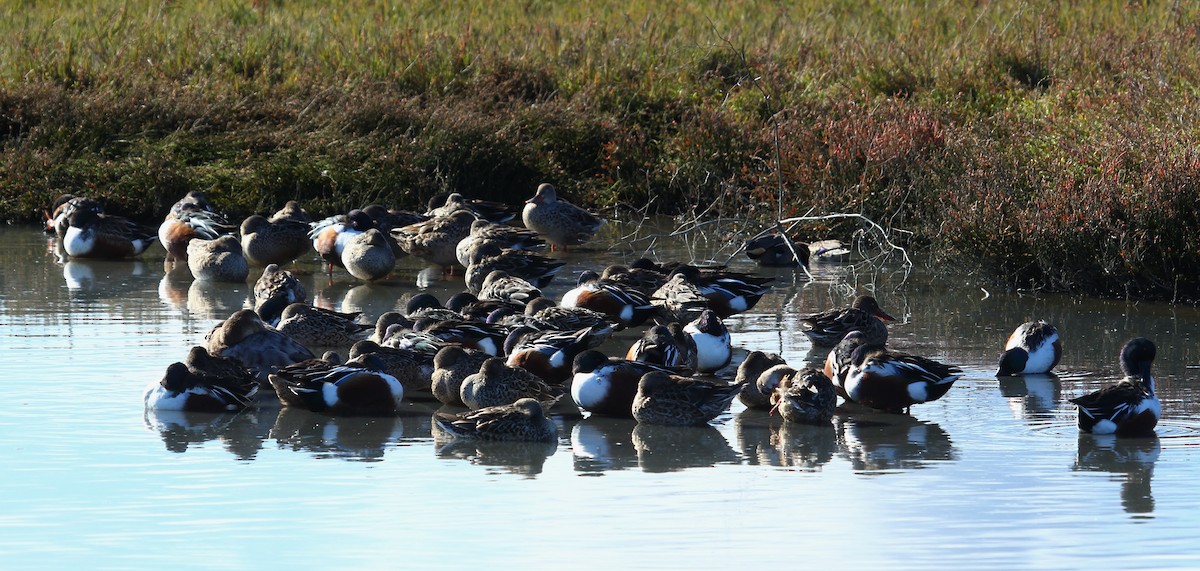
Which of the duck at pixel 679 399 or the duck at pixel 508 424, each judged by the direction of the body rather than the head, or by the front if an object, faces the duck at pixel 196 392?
the duck at pixel 679 399

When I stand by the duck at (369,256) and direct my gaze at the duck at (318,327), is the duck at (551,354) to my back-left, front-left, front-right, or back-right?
front-left

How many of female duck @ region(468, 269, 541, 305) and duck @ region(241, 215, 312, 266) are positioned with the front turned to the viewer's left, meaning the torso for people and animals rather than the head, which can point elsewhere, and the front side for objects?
2

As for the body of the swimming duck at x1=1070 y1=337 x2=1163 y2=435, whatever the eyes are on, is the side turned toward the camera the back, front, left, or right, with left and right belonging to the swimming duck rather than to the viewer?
right

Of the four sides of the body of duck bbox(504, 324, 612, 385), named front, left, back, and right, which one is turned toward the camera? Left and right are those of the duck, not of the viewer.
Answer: left

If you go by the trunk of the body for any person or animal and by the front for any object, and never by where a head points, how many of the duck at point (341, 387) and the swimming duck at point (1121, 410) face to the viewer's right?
2

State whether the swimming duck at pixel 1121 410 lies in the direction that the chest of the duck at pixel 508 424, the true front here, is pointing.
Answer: yes

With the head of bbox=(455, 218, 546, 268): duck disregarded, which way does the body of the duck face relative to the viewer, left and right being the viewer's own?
facing to the left of the viewer

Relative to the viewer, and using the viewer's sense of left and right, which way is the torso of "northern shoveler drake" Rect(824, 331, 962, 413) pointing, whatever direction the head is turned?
facing to the left of the viewer

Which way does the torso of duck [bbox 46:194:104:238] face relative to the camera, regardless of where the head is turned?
to the viewer's left

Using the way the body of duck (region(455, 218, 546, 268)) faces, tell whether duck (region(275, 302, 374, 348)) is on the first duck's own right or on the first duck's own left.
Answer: on the first duck's own left

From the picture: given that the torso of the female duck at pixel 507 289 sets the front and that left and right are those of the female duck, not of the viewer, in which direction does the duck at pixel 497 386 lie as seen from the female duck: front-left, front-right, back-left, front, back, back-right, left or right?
left

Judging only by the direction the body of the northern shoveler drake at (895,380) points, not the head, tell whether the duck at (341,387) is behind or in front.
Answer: in front

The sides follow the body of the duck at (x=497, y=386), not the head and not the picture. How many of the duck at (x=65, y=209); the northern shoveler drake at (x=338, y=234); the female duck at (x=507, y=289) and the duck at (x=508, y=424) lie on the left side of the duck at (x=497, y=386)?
1

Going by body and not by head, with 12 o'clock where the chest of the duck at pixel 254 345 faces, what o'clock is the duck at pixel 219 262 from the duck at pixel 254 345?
the duck at pixel 219 262 is roughly at 3 o'clock from the duck at pixel 254 345.

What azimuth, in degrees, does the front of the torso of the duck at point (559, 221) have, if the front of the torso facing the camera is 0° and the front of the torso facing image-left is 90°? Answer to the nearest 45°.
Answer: approximately 90°
